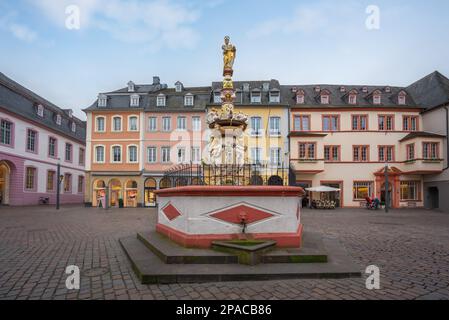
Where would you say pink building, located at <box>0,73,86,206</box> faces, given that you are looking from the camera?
facing the viewer and to the right of the viewer
